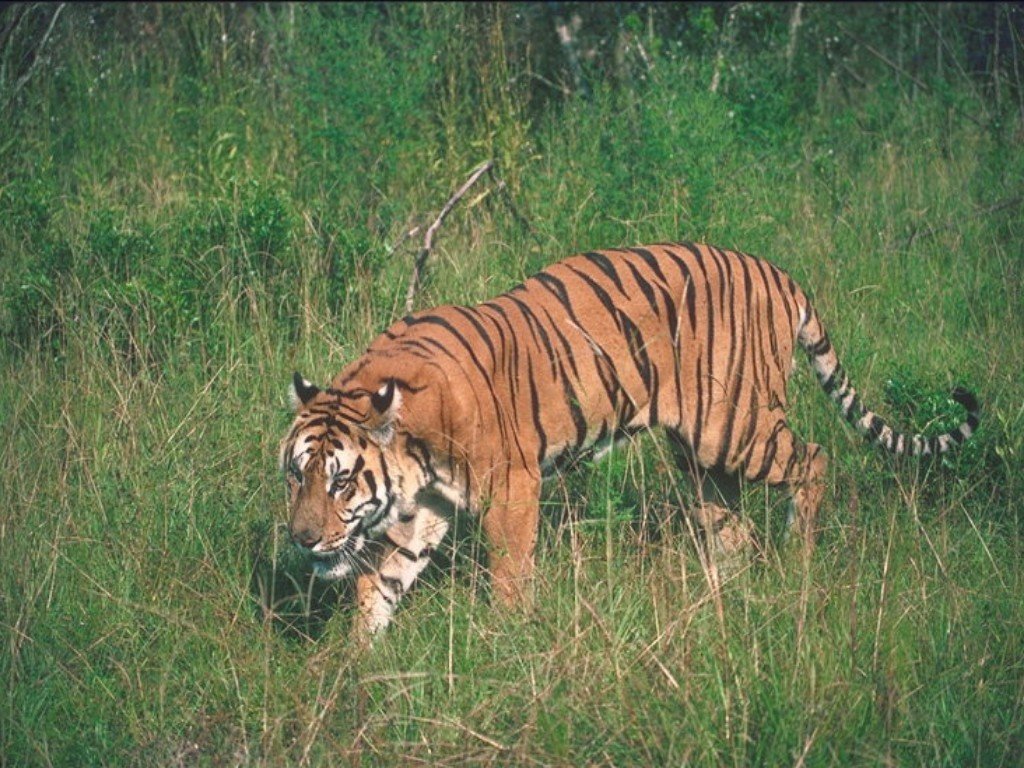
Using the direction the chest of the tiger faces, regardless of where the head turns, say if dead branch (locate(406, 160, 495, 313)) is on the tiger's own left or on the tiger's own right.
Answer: on the tiger's own right

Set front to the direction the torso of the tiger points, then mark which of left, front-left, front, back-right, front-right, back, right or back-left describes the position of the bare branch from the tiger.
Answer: right

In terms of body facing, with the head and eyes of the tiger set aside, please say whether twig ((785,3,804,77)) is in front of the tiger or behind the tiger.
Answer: behind

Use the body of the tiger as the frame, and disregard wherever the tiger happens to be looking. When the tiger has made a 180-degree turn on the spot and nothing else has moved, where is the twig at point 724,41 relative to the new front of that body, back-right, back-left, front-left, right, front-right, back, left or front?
front-left

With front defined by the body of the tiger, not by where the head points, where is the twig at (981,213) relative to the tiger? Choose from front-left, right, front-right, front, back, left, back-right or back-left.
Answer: back

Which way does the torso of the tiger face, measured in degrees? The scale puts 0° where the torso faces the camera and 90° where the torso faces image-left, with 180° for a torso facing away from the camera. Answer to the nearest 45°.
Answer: approximately 45°

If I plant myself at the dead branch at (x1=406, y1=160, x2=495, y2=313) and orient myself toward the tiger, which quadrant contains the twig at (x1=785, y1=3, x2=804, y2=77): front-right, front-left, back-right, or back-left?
back-left
